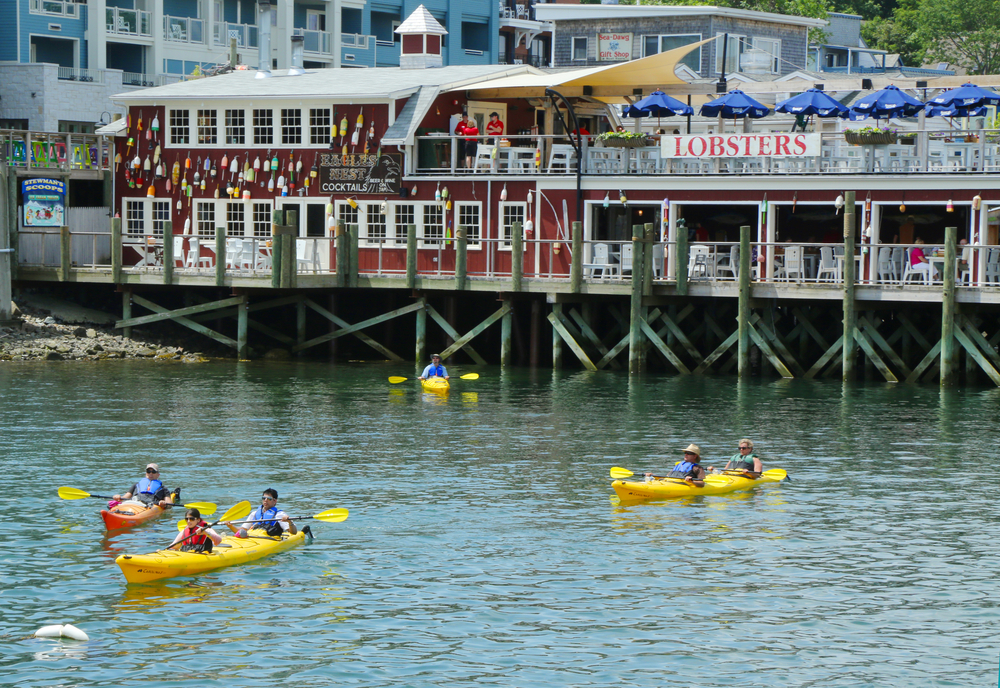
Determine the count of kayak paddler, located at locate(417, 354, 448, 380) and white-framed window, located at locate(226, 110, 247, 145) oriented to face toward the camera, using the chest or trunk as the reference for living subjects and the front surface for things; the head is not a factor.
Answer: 2

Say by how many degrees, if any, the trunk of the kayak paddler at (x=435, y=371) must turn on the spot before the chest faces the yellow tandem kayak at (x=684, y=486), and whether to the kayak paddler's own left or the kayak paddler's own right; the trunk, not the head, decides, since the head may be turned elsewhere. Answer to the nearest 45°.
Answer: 0° — they already face it

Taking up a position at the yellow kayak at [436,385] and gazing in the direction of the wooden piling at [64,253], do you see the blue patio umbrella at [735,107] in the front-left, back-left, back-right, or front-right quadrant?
back-right

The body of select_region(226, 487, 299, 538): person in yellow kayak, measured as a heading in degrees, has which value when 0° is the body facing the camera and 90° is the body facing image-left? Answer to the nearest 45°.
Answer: approximately 45°

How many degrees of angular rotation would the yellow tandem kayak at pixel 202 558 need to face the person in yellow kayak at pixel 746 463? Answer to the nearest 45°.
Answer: approximately 180°

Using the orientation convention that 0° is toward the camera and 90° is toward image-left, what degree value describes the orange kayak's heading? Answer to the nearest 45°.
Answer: approximately 45°

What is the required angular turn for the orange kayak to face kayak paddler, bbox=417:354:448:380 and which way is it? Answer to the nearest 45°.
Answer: approximately 180°

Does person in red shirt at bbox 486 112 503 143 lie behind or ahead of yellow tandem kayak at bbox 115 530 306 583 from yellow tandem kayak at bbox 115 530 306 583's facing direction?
behind
